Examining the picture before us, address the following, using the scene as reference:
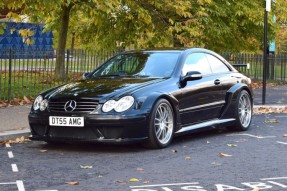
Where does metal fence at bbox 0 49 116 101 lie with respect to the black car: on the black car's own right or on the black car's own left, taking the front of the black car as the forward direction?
on the black car's own right

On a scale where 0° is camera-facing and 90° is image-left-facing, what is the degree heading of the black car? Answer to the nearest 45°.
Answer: approximately 45°

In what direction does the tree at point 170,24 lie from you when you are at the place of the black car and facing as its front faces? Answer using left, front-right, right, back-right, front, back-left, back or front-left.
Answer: back-right

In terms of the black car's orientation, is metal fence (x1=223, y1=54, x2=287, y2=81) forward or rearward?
rearward

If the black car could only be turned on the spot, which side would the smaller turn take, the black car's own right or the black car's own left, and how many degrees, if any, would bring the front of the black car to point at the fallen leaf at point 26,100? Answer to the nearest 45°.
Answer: approximately 90° to the black car's own right
